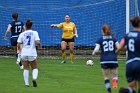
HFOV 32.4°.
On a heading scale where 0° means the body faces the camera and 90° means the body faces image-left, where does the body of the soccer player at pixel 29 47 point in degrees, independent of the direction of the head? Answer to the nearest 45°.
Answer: approximately 180°

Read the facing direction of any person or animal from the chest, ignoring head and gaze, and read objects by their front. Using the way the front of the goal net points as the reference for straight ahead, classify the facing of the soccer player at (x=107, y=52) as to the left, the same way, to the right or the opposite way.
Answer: the opposite way

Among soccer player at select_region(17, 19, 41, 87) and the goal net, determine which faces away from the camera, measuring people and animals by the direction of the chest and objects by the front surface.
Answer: the soccer player

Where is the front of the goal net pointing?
toward the camera

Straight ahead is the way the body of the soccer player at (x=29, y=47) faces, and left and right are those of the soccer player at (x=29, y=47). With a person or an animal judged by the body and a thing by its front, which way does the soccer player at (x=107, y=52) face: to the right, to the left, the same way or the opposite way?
the same way

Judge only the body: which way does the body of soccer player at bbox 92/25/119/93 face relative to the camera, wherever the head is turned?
away from the camera

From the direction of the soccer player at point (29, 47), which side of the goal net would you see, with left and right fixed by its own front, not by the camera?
front

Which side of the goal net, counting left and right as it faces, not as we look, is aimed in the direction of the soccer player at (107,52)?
front

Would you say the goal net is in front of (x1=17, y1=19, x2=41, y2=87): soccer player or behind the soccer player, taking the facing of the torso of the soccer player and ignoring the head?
in front

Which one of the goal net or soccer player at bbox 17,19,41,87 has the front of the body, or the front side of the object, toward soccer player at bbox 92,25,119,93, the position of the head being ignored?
the goal net

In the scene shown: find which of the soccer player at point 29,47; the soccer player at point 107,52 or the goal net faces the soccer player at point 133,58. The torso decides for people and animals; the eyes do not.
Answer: the goal net

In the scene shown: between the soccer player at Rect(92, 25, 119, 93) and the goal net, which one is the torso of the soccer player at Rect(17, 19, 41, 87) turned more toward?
the goal net

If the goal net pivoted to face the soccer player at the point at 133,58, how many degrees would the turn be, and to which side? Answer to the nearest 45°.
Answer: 0° — it already faces them
